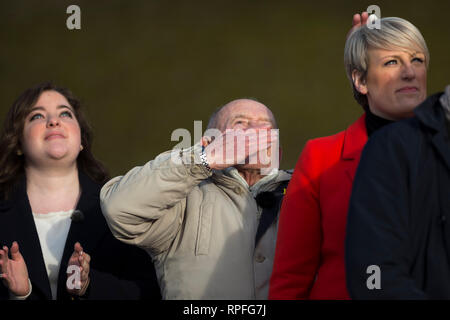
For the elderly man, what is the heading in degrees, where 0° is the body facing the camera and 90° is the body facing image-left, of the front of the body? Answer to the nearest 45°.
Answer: approximately 315°

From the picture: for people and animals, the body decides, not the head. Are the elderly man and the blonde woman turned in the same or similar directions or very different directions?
same or similar directions

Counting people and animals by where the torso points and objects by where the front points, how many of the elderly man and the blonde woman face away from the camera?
0
